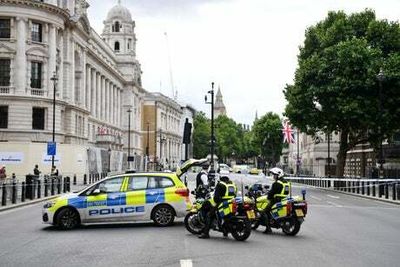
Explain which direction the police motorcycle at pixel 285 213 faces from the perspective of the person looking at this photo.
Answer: facing away from the viewer and to the left of the viewer

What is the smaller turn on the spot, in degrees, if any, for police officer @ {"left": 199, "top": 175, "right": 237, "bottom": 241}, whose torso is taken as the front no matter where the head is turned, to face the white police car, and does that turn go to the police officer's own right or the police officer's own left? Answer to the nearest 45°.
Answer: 0° — they already face it

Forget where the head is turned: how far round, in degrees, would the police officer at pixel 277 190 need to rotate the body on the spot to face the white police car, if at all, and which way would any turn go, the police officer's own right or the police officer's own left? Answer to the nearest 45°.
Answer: approximately 45° to the police officer's own left

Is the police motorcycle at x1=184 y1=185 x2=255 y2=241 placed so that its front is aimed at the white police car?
yes

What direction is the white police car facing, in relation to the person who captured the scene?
facing to the left of the viewer

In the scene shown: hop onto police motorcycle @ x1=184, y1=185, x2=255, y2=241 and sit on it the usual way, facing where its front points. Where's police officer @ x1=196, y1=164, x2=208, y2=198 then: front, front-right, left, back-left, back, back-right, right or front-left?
front-right

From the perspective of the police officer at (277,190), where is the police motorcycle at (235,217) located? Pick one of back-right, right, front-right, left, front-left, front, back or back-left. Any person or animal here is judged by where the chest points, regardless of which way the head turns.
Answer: left

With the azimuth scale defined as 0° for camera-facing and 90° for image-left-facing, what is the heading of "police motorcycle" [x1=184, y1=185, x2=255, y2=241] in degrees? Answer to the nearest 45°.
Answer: approximately 135°
